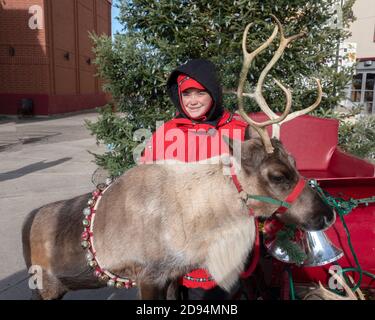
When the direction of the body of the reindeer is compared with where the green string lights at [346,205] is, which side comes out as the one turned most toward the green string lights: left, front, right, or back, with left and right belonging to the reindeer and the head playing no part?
front

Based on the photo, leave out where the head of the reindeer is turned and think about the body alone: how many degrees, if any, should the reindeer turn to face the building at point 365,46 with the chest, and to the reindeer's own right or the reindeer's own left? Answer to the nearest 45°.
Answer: approximately 45° to the reindeer's own left

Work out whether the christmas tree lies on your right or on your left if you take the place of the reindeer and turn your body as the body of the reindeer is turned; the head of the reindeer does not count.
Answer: on your left

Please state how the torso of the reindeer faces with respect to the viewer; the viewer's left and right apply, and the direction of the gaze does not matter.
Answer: facing to the right of the viewer
